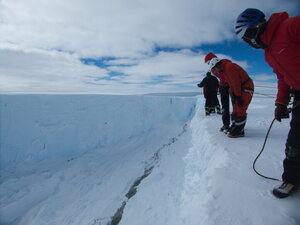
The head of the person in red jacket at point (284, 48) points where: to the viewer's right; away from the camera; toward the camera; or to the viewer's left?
to the viewer's left

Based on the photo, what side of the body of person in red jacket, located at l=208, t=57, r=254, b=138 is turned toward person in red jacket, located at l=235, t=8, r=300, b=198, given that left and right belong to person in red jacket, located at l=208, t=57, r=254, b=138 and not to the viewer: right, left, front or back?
left

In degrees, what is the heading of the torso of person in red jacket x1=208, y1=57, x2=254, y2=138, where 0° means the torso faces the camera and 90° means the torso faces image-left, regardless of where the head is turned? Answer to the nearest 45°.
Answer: approximately 90°
